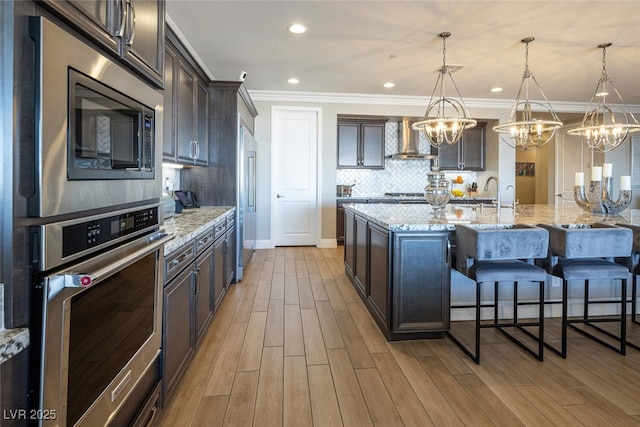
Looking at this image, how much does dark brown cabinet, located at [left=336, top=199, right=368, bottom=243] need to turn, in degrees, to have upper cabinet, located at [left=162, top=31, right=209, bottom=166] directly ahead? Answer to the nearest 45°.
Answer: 0° — it already faces it

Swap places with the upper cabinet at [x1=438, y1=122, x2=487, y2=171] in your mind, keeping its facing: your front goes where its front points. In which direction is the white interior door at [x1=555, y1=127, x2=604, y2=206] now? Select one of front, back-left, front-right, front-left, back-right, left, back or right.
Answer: back-left

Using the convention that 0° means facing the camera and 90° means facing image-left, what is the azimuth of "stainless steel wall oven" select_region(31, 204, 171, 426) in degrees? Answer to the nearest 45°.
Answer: approximately 315°

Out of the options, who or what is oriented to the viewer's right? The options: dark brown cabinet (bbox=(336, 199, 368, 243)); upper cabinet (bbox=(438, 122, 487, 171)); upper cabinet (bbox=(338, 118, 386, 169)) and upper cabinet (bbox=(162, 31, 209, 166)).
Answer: upper cabinet (bbox=(162, 31, 209, 166))

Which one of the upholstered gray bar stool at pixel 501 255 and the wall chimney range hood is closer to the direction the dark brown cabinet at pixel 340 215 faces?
the upholstered gray bar stool

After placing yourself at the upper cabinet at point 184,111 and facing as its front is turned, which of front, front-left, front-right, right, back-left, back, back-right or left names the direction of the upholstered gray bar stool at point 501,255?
front-right

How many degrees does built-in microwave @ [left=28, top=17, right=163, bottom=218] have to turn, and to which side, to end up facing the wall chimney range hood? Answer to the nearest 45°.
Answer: approximately 90° to its left

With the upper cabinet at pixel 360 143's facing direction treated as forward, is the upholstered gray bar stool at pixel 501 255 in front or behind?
in front

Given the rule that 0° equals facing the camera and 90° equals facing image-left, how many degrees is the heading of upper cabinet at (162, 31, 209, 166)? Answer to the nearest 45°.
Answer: approximately 270°

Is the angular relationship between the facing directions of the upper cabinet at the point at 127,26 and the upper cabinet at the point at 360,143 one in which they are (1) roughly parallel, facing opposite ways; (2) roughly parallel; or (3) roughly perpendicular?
roughly perpendicular

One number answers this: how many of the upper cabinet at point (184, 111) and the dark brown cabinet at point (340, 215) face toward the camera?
1
